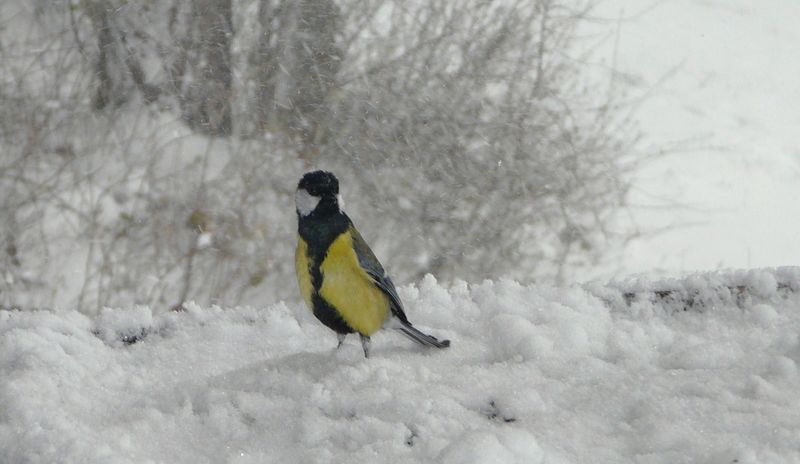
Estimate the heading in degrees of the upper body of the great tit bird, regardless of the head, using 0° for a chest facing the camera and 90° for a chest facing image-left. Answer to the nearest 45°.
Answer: approximately 45°

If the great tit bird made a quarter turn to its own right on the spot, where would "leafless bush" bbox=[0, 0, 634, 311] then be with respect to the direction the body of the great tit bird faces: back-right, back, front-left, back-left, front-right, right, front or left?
front-right
